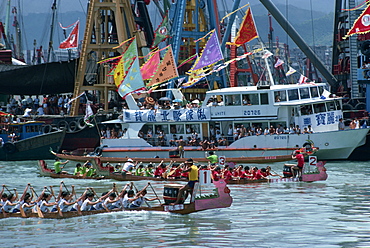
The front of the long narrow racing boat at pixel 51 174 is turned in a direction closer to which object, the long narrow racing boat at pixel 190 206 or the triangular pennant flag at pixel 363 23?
the triangular pennant flag

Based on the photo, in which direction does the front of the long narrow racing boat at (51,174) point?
to the viewer's right

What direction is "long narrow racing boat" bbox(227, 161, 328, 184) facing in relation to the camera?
to the viewer's right

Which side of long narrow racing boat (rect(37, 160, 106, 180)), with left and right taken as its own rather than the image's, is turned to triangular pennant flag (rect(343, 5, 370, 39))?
front

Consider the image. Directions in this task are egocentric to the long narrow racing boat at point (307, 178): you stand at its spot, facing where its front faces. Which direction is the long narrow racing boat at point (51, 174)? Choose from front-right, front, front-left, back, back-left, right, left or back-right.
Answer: back

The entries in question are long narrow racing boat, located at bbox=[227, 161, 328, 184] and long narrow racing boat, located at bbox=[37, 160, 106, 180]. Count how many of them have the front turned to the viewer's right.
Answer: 2

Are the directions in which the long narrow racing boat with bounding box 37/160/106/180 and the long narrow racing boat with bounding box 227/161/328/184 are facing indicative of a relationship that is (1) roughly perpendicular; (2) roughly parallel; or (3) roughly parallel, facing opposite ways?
roughly parallel
